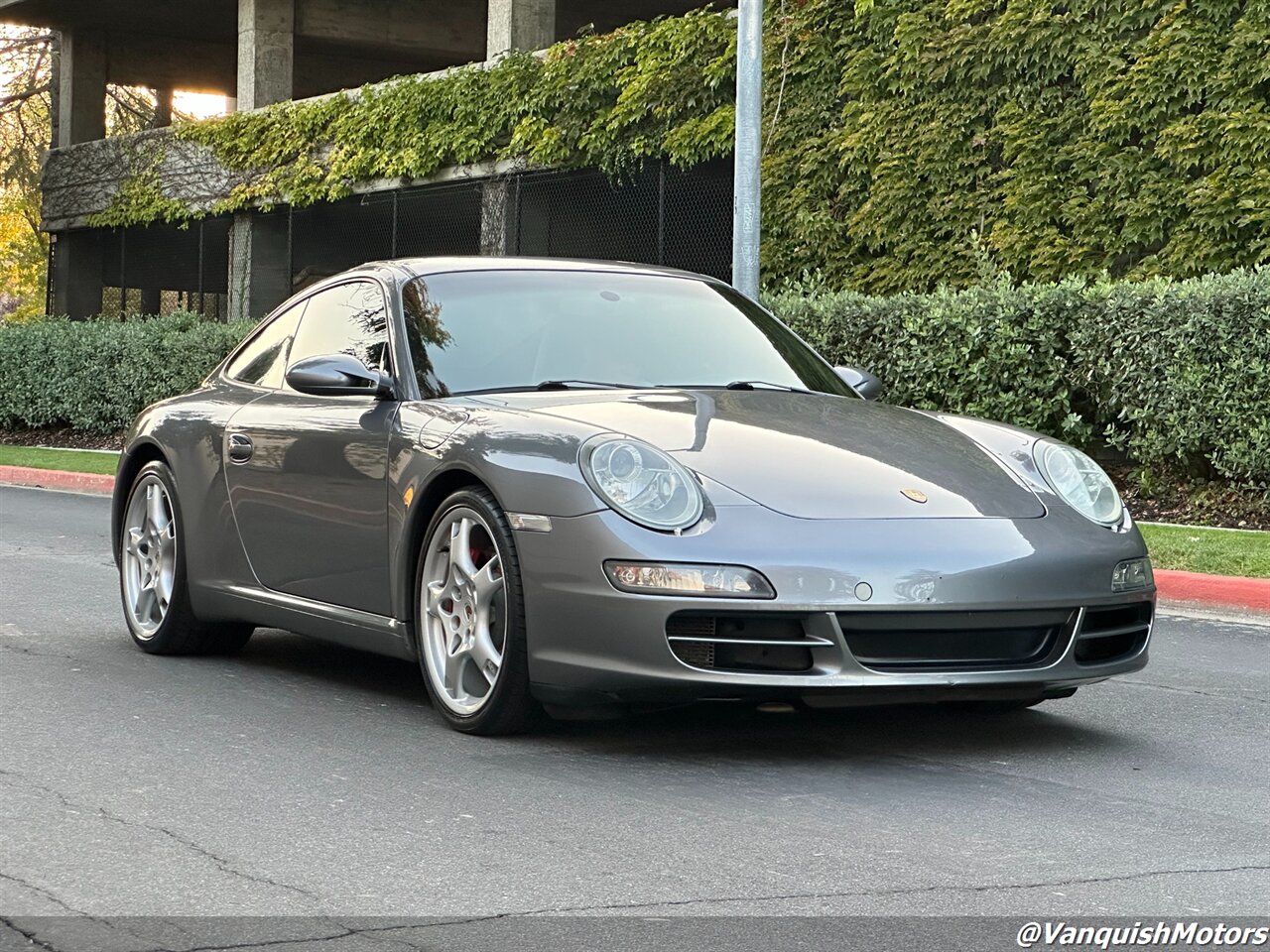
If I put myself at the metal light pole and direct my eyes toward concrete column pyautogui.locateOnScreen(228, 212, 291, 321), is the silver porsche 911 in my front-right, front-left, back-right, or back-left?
back-left

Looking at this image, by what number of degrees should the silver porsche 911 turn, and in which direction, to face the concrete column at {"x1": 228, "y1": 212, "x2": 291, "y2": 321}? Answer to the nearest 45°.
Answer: approximately 135° to its left

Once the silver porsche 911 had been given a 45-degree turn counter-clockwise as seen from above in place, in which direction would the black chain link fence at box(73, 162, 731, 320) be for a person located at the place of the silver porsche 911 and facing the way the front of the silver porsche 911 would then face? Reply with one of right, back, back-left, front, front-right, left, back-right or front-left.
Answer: left

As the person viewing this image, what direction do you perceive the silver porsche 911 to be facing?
facing the viewer and to the right of the viewer

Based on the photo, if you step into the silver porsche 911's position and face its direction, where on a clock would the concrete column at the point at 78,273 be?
The concrete column is roughly at 7 o'clock from the silver porsche 911.

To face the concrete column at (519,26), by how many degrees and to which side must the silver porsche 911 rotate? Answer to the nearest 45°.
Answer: approximately 135° to its left

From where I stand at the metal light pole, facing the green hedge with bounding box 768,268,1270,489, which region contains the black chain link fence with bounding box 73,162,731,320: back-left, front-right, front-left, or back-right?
back-left

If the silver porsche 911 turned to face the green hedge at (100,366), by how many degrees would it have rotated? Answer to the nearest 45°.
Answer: approximately 135° to its left
